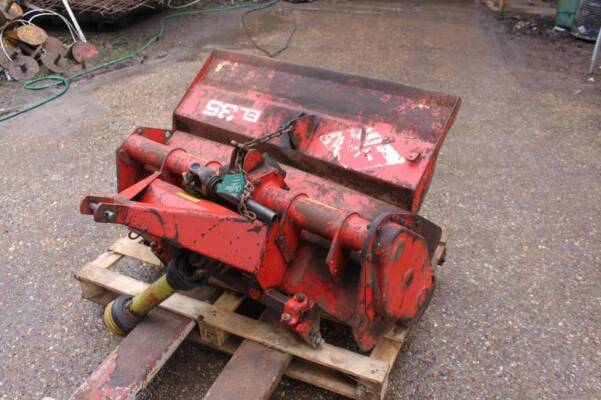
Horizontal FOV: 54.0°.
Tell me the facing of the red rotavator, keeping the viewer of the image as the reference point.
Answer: facing the viewer and to the left of the viewer

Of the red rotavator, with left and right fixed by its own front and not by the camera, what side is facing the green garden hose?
right

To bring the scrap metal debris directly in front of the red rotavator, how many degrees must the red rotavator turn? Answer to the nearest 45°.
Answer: approximately 90° to its right
